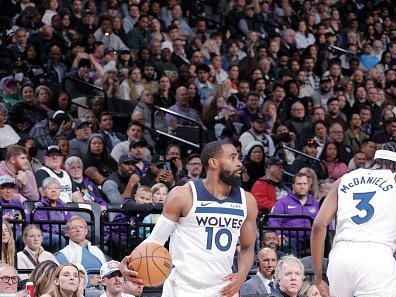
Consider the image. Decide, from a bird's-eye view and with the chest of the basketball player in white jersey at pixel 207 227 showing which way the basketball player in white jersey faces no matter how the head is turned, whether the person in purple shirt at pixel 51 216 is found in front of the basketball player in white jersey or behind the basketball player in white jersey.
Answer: behind

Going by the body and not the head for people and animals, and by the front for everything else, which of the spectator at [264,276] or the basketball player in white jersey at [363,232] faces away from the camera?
the basketball player in white jersey

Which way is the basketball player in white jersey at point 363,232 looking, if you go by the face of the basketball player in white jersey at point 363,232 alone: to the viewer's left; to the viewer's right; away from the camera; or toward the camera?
away from the camera

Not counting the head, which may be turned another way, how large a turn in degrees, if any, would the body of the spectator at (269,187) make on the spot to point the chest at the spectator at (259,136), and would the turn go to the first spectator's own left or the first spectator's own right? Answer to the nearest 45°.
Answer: approximately 135° to the first spectator's own left

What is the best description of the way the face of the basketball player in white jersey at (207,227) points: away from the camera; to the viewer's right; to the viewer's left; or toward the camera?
to the viewer's right

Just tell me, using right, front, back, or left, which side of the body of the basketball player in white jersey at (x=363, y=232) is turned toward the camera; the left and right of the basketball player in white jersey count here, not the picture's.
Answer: back

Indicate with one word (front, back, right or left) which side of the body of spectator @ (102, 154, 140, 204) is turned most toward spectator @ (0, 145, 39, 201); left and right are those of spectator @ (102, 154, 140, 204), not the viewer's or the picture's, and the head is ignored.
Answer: right

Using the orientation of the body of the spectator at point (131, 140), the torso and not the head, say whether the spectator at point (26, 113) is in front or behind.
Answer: behind

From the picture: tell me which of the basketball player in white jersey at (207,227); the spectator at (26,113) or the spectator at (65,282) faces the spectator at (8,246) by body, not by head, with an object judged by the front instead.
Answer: the spectator at (26,113)

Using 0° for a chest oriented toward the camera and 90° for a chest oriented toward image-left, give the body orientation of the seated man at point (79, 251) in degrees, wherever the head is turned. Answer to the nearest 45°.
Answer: approximately 0°
